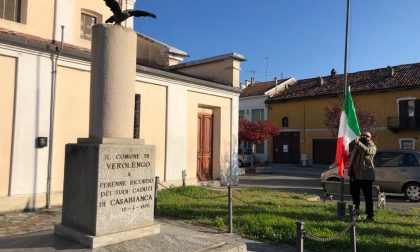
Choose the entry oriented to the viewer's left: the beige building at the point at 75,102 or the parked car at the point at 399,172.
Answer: the parked car

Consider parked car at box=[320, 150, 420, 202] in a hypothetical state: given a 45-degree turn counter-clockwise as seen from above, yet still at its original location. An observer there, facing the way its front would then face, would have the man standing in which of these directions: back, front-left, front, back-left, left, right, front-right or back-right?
front-left

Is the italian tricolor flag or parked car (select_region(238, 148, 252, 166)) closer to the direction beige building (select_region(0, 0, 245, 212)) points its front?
the italian tricolor flag

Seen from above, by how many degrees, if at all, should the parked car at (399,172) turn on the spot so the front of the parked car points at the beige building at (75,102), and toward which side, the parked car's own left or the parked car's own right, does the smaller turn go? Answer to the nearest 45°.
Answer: approximately 45° to the parked car's own left

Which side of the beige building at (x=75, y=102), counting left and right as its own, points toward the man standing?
front

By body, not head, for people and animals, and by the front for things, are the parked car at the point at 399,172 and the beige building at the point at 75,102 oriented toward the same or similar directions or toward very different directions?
very different directions

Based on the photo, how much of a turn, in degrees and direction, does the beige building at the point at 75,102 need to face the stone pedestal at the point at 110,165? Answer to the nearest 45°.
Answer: approximately 45° to its right

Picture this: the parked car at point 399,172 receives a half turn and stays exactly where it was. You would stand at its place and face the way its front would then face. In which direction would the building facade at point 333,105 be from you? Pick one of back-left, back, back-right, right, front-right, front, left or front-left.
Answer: left

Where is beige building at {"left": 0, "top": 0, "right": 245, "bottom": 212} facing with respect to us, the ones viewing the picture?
facing the viewer and to the right of the viewer

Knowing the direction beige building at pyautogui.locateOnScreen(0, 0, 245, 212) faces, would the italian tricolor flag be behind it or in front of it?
in front

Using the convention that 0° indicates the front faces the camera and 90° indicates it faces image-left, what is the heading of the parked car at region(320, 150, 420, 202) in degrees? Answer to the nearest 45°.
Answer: approximately 90°

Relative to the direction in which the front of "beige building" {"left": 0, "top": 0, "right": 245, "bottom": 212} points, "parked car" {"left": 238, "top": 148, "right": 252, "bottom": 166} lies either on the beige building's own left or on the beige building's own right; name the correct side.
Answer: on the beige building's own left

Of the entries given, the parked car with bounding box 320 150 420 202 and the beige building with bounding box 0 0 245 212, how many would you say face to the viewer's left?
1

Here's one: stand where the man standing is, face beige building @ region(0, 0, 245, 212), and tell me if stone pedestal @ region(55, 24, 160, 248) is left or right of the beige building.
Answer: left

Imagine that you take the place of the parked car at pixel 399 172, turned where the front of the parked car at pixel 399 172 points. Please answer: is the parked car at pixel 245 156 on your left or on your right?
on your right

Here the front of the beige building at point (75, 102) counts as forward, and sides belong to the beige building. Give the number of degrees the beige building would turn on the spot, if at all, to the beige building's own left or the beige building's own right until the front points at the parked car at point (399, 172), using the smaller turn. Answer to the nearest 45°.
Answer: approximately 45° to the beige building's own left
